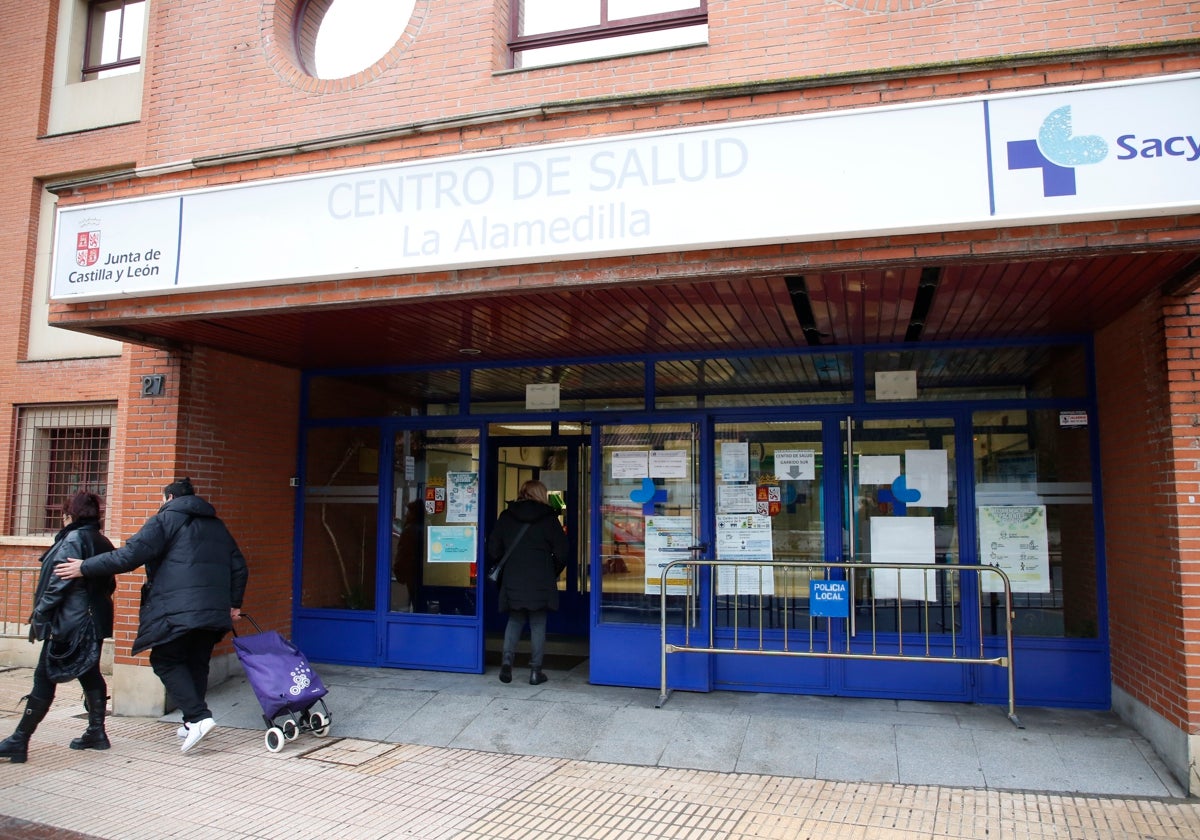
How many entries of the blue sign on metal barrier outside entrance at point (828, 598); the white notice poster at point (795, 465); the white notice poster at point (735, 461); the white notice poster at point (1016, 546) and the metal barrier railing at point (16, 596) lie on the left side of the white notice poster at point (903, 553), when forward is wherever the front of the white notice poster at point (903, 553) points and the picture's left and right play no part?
1

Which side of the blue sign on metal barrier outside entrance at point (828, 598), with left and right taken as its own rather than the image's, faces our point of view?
front

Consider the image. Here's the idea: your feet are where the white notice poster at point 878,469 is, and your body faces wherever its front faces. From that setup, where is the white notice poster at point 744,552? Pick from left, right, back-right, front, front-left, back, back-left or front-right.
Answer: right

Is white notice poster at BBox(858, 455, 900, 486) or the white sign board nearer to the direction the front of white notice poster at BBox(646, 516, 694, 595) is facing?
the white sign board

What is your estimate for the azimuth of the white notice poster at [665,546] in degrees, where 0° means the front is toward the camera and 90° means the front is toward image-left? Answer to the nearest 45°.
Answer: approximately 0°

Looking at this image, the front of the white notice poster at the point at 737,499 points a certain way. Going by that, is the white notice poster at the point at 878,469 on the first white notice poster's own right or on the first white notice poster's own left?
on the first white notice poster's own left

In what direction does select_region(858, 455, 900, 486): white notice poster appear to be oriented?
toward the camera

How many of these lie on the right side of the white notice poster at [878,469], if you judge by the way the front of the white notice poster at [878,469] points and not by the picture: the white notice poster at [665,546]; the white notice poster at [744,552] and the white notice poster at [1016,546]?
2

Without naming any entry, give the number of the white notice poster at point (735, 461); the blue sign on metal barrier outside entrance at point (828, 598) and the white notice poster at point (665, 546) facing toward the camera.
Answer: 3

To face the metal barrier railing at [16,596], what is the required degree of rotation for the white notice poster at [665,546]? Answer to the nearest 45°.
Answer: approximately 90° to its right

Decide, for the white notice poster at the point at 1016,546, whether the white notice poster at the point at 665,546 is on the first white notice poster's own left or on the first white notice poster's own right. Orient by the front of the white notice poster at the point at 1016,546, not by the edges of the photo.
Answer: on the first white notice poster's own right
